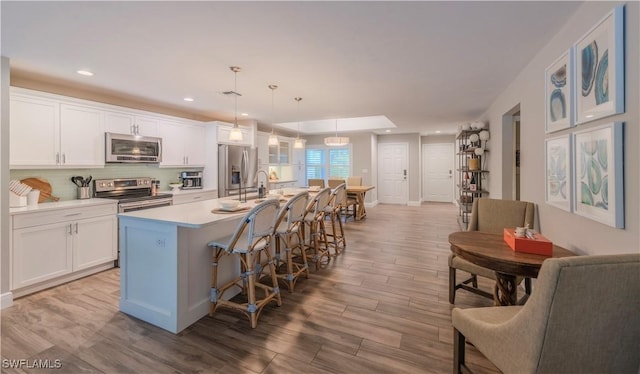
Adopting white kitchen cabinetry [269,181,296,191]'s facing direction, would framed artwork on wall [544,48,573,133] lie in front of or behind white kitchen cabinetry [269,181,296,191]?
in front

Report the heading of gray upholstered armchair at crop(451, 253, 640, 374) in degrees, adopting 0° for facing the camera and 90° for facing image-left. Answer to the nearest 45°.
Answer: approximately 135°

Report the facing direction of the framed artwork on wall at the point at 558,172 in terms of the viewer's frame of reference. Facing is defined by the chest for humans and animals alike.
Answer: facing the viewer and to the left of the viewer

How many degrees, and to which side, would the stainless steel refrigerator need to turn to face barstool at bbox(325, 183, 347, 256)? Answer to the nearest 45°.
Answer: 0° — it already faces it

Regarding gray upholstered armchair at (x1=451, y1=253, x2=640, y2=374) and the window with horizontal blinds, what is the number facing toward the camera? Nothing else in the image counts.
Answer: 1

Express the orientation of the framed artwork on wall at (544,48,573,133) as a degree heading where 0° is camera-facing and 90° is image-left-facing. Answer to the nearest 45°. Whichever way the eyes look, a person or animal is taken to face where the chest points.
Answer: approximately 45°

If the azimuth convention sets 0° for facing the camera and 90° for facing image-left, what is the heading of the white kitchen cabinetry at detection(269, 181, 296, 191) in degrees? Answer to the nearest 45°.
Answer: approximately 315°

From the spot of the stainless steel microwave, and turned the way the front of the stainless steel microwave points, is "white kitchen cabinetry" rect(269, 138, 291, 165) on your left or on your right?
on your left

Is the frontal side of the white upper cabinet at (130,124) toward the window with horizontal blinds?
no

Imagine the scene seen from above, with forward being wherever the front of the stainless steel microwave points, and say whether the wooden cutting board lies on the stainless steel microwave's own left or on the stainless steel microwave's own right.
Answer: on the stainless steel microwave's own right

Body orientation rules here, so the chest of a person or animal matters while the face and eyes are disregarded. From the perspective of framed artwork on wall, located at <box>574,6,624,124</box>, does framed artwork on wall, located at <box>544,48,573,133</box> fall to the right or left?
on its right

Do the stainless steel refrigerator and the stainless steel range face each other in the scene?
no

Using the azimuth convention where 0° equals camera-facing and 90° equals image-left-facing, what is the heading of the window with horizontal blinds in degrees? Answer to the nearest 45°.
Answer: approximately 0°

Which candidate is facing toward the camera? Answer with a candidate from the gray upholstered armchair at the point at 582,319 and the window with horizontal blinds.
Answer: the window with horizontal blinds
